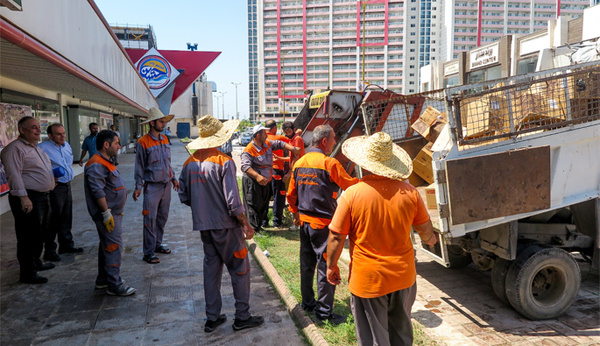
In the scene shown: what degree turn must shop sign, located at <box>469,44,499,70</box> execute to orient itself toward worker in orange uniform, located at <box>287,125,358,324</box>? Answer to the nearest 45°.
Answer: approximately 45° to its left

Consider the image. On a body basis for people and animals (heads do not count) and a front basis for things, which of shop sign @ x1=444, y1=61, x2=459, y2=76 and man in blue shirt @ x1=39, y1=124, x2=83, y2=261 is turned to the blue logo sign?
the shop sign

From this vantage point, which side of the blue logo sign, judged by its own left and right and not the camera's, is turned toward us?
front

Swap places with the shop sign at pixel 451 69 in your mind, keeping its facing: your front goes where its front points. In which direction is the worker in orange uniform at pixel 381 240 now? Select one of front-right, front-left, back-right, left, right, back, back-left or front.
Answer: front-left

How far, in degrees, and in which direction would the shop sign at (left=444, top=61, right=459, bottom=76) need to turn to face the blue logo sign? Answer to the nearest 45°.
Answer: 0° — it already faces it

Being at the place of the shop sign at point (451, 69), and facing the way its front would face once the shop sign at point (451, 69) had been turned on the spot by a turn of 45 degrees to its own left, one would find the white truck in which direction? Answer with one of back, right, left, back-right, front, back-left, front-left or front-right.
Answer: front

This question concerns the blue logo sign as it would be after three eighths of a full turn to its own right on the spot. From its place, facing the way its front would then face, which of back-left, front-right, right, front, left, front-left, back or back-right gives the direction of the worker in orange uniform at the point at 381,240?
back-left

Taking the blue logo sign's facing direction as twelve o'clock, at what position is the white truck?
The white truck is roughly at 12 o'clock from the blue logo sign.

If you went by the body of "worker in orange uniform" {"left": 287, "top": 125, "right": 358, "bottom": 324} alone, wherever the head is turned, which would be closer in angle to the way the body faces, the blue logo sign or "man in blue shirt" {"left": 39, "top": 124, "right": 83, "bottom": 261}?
the blue logo sign

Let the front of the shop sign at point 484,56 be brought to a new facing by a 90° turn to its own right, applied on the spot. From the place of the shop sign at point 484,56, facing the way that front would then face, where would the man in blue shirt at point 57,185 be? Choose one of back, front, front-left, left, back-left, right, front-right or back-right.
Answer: back-left

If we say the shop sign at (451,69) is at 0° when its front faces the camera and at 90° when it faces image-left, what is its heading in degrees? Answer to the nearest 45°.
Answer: approximately 45°

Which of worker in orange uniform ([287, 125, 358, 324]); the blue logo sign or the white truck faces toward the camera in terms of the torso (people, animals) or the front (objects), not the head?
the blue logo sign

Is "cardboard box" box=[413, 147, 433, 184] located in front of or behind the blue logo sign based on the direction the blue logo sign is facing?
in front

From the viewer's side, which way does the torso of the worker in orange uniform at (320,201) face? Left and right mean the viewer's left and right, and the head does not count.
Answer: facing away from the viewer and to the right of the viewer

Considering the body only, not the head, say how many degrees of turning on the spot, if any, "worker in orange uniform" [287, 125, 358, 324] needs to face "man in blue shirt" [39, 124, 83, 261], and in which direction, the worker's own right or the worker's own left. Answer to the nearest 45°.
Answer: approximately 90° to the worker's own left

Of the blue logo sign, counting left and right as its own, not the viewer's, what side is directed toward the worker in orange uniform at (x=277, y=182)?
front

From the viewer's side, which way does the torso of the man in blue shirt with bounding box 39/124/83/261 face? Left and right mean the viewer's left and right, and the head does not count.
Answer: facing the viewer and to the right of the viewer

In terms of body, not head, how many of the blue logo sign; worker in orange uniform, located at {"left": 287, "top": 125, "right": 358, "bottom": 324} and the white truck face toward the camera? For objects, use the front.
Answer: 1

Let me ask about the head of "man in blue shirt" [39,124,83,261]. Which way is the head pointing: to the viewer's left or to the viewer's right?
to the viewer's right
